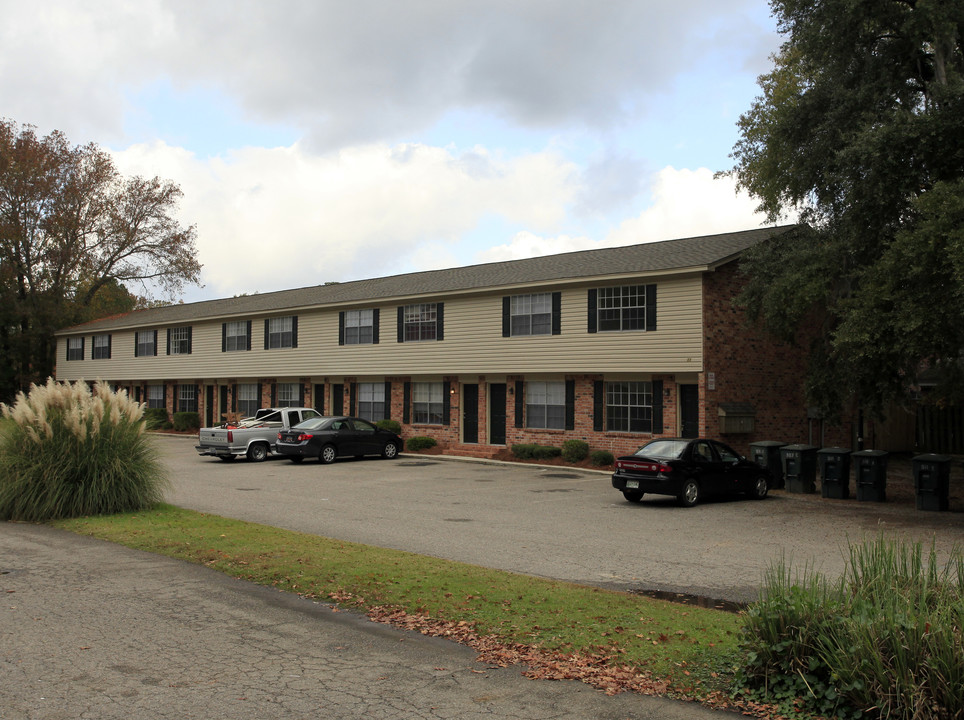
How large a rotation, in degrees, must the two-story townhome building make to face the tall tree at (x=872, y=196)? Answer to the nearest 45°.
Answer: approximately 90° to its left

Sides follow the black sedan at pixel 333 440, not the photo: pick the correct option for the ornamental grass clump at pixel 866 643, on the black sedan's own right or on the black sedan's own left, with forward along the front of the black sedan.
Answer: on the black sedan's own right

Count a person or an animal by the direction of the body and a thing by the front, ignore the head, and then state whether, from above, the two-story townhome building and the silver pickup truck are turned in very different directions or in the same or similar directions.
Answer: very different directions

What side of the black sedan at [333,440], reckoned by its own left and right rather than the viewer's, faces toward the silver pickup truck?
left

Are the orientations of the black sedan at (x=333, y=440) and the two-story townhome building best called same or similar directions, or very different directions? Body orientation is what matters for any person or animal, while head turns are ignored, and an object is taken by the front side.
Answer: very different directions

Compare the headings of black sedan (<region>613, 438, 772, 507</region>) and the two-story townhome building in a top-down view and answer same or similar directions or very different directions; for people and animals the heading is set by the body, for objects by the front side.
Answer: very different directions

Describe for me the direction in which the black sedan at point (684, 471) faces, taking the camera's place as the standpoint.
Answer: facing away from the viewer and to the right of the viewer

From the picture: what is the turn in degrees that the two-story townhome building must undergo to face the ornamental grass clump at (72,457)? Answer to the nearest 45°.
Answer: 0° — it already faces it

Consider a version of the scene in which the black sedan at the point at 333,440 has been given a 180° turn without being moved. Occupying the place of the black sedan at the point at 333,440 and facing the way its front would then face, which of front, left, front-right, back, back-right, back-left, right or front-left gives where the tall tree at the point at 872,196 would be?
left

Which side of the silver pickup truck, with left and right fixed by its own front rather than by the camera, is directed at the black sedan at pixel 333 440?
right

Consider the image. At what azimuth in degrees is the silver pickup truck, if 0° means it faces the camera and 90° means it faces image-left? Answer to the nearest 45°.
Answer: approximately 225°

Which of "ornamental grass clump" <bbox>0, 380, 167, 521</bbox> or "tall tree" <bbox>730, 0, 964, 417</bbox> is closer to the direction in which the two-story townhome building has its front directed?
the ornamental grass clump

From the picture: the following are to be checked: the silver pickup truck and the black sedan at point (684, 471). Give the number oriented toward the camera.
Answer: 0

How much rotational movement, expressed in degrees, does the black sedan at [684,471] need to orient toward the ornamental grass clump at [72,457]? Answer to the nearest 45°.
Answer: approximately 180°
